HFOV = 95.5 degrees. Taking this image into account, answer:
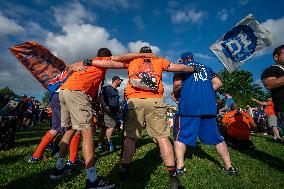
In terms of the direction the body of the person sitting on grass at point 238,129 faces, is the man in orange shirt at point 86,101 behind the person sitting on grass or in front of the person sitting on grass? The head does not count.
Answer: behind

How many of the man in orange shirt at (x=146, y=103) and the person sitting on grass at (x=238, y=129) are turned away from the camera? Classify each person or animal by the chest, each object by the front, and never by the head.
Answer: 2

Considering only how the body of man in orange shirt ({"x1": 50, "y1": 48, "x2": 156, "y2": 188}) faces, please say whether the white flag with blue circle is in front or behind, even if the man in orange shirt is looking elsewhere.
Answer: in front

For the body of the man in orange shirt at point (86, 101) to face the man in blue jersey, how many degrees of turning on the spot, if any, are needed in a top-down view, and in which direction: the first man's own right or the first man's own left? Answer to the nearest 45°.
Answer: approximately 45° to the first man's own right

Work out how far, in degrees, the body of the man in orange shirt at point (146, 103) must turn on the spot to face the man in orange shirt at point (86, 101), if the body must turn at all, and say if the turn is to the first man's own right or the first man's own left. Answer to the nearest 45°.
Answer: approximately 90° to the first man's own left

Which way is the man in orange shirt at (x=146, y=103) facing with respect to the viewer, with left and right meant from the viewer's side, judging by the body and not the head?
facing away from the viewer

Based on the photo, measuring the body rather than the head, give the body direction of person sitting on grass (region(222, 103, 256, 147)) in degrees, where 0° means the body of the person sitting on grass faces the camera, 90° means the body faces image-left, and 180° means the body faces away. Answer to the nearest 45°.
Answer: approximately 180°
